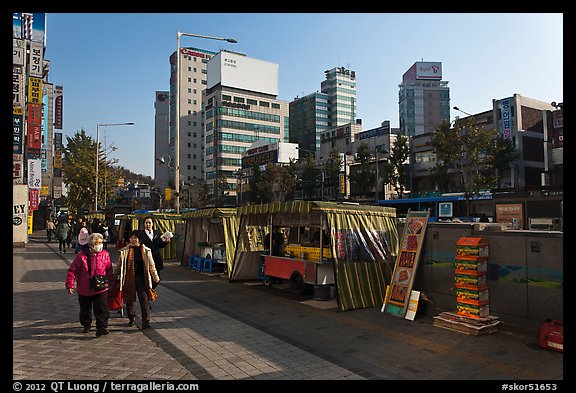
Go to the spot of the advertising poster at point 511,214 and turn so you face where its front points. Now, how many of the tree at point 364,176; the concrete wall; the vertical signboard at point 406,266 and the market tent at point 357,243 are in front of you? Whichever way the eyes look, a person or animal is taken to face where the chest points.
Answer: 3

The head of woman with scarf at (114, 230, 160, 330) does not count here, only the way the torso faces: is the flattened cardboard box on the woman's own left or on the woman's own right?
on the woman's own left

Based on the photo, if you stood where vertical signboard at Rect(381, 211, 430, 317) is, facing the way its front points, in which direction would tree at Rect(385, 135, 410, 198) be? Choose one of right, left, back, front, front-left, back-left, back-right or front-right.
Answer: back

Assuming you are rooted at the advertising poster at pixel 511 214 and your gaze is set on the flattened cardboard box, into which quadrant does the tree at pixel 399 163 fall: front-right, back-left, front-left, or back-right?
back-right

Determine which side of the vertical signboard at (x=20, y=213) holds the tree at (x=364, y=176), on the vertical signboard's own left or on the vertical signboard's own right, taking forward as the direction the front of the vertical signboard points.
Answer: on the vertical signboard's own left

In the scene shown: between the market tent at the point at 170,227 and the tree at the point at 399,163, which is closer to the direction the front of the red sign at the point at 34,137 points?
the market tent

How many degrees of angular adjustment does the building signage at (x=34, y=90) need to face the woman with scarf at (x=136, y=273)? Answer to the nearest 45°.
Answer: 0° — it already faces them

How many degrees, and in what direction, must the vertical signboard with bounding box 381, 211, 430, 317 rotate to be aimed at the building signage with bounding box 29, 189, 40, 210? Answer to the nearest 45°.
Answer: approximately 135° to its right
